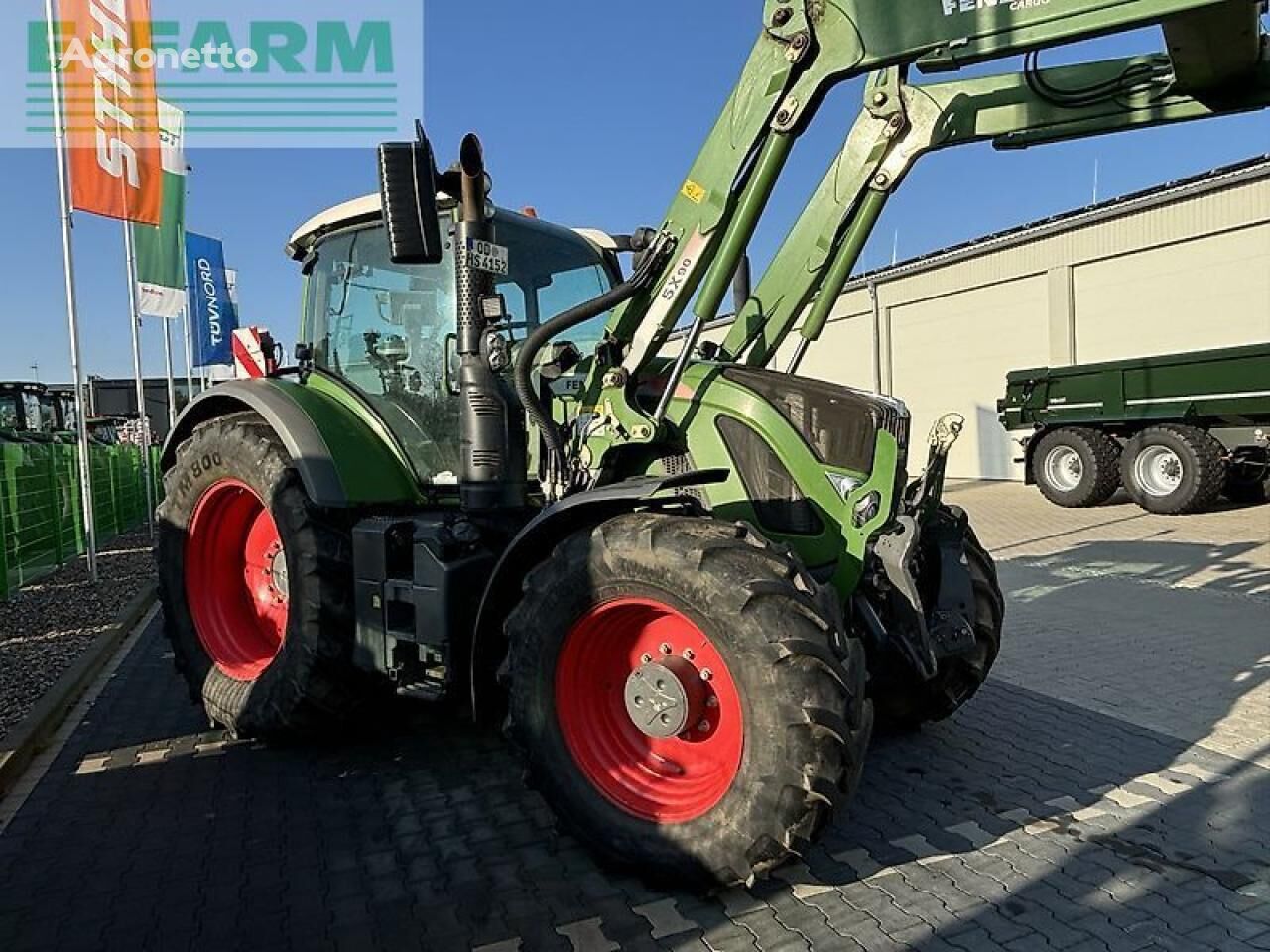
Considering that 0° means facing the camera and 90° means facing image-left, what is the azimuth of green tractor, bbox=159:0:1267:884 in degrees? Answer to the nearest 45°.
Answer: approximately 315°

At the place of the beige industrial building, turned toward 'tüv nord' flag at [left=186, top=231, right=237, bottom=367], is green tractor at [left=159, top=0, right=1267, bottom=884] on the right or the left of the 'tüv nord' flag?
left

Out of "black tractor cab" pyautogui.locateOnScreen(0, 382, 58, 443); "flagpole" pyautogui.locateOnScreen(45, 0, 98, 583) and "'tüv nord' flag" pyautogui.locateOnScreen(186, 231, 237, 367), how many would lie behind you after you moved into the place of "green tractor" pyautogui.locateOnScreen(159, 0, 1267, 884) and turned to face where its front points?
3

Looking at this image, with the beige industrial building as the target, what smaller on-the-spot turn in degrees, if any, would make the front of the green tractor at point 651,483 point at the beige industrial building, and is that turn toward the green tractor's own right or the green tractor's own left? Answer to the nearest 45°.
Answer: approximately 90° to the green tractor's own left

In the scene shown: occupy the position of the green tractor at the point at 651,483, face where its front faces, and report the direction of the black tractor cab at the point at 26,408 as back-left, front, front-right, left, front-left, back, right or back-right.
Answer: back

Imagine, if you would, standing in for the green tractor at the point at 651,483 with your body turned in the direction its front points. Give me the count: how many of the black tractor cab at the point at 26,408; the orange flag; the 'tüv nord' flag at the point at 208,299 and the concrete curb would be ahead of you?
0

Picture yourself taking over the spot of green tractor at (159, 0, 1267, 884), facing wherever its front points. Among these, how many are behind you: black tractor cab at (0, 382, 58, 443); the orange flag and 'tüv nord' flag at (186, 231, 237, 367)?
3

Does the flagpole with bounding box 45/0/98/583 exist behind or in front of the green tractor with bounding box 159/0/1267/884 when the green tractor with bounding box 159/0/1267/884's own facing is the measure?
behind

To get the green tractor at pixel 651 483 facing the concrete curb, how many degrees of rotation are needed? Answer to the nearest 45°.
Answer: approximately 135° to its right

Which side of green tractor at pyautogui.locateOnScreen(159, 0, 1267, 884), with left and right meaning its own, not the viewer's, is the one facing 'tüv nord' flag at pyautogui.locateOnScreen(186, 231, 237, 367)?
back

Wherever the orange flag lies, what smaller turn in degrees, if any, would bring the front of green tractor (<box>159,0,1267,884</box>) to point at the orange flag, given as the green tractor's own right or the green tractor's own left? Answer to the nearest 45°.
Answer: approximately 180°
